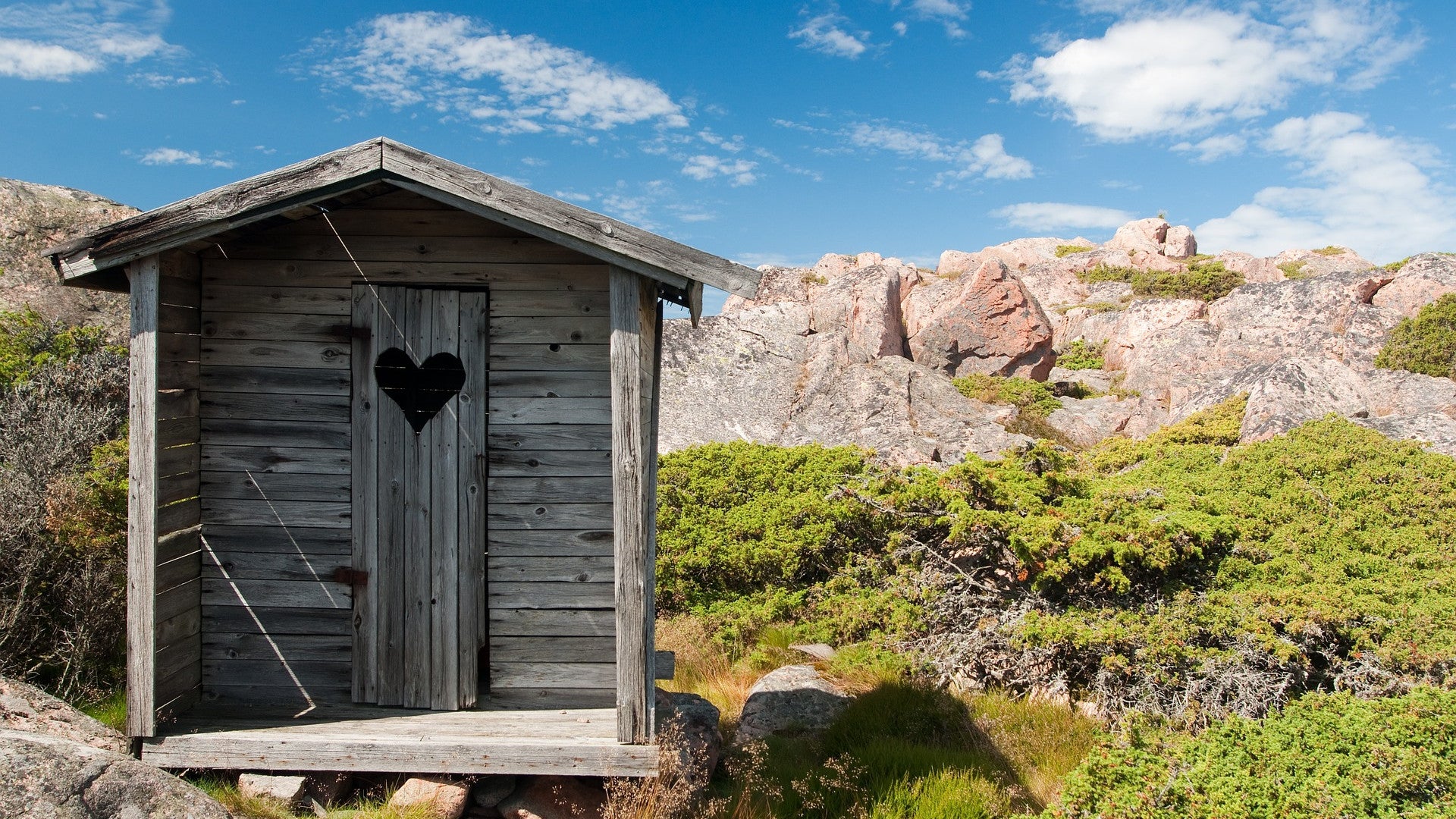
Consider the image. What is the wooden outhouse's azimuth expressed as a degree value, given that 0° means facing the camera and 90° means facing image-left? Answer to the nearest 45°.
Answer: approximately 0°

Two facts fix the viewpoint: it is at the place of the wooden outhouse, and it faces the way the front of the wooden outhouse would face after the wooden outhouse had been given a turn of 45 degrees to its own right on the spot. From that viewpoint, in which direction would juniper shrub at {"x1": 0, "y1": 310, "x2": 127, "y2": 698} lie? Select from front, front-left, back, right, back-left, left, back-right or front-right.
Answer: right

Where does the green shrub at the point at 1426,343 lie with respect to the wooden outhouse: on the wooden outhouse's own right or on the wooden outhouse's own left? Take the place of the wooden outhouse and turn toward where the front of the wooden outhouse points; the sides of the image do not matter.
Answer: on the wooden outhouse's own left

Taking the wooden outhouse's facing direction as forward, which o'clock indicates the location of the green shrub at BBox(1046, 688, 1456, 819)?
The green shrub is roughly at 10 o'clock from the wooden outhouse.

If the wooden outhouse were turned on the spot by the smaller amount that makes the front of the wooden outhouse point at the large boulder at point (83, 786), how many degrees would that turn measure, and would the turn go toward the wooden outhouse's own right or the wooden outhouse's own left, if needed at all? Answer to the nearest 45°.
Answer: approximately 45° to the wooden outhouse's own right

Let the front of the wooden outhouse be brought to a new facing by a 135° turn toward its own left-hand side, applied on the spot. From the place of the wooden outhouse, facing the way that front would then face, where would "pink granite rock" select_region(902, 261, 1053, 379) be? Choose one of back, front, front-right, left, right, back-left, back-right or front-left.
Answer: front
